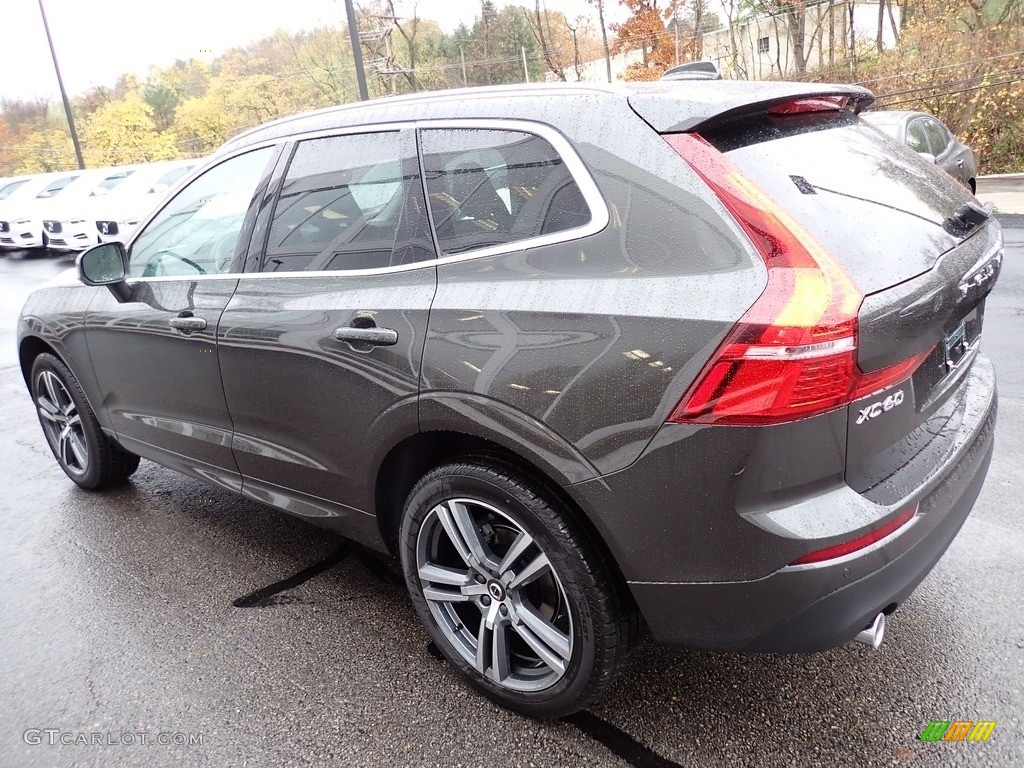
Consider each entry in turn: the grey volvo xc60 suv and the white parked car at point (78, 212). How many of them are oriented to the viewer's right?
0

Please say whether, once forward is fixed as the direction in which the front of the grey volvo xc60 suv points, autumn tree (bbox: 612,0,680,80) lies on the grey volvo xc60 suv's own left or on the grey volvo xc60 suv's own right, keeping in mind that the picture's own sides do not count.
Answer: on the grey volvo xc60 suv's own right

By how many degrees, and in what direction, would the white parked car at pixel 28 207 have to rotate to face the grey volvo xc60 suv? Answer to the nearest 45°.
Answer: approximately 45° to its left

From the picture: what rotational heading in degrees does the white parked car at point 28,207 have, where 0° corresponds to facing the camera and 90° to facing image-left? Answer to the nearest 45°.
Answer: approximately 45°

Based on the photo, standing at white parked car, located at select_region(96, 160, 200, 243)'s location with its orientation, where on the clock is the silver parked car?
The silver parked car is roughly at 9 o'clock from the white parked car.

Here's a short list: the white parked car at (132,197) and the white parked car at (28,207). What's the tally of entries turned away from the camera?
0

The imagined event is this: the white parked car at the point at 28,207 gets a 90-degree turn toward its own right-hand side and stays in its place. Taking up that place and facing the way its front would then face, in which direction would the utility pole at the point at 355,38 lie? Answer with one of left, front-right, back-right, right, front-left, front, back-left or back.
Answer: back

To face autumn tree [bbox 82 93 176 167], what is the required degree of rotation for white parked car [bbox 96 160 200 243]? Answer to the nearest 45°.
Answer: approximately 135° to its right

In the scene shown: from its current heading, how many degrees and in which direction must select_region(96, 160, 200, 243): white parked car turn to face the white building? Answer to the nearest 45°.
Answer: approximately 135° to its left

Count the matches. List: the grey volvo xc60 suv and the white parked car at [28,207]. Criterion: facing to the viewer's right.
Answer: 0

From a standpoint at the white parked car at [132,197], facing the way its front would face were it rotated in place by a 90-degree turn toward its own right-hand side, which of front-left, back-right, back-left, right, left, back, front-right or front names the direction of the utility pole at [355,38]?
back-right

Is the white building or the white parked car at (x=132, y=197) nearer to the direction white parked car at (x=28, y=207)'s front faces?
the white parked car

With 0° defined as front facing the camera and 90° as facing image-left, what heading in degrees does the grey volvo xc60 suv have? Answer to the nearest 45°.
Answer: approximately 135°
